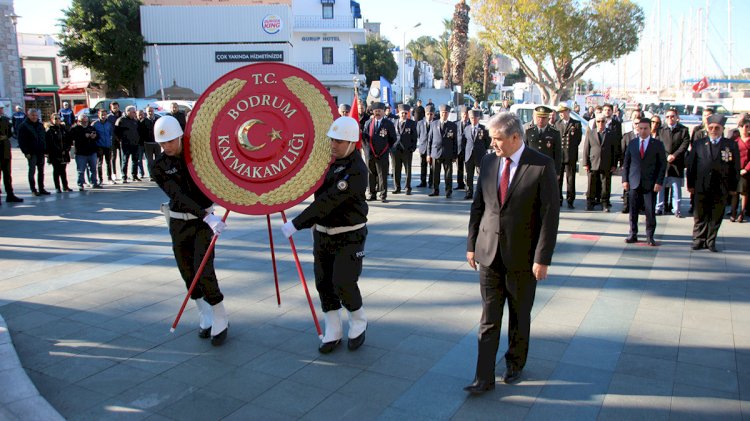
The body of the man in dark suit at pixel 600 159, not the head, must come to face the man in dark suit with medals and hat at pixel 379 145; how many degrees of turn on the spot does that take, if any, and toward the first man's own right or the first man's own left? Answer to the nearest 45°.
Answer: approximately 90° to the first man's own right

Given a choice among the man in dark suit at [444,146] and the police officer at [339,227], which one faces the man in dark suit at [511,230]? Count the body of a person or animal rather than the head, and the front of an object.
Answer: the man in dark suit at [444,146]

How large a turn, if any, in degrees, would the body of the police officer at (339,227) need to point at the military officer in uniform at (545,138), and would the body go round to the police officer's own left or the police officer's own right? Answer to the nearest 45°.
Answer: approximately 180°

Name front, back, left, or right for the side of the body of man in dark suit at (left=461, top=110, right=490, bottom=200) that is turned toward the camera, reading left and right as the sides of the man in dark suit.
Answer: front

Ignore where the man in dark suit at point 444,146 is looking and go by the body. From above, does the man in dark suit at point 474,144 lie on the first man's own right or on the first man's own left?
on the first man's own left

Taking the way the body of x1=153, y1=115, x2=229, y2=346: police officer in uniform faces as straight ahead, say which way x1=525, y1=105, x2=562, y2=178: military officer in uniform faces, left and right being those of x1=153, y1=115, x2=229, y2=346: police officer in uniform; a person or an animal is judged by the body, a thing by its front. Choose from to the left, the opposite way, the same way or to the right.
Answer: to the right

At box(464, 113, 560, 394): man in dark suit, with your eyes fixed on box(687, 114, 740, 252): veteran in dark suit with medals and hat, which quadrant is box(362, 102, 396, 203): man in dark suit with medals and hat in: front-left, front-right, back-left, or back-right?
front-left

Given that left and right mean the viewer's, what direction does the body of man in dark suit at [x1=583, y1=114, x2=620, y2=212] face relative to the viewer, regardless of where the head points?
facing the viewer

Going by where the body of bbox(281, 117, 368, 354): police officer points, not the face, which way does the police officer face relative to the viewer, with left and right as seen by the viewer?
facing the viewer and to the left of the viewer

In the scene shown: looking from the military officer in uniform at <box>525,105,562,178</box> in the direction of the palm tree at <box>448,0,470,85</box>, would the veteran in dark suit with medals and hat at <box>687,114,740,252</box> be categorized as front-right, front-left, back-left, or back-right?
back-right

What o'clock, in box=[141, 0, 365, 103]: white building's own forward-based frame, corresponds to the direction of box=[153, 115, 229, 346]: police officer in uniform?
The police officer in uniform is roughly at 12 o'clock from the white building.

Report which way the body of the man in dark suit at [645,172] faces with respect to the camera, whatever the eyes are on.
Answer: toward the camera

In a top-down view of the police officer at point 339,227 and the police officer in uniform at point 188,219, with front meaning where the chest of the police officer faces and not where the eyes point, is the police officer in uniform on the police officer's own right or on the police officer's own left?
on the police officer's own right
